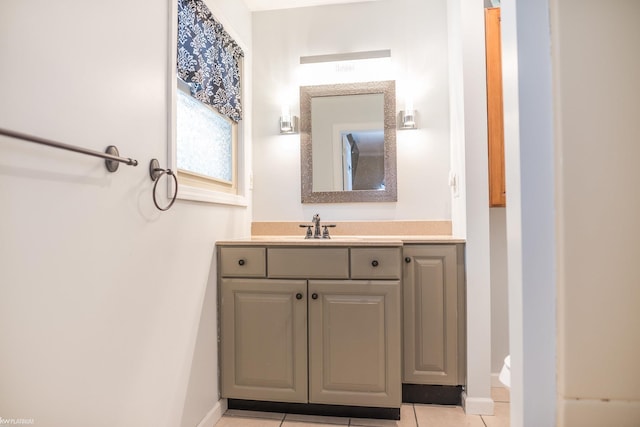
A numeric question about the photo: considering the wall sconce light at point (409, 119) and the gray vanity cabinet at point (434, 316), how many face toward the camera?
2

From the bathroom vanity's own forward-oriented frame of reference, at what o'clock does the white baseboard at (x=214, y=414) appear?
The white baseboard is roughly at 3 o'clock from the bathroom vanity.

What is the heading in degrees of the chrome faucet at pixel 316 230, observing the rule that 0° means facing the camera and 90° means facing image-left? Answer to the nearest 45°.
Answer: approximately 0°

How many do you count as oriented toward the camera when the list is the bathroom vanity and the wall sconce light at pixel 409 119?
2

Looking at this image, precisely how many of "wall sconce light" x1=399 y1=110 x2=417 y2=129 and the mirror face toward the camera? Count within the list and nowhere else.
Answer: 2

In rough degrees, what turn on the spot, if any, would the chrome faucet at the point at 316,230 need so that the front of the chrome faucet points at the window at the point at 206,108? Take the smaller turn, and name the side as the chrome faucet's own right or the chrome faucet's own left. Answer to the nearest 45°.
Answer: approximately 45° to the chrome faucet's own right
